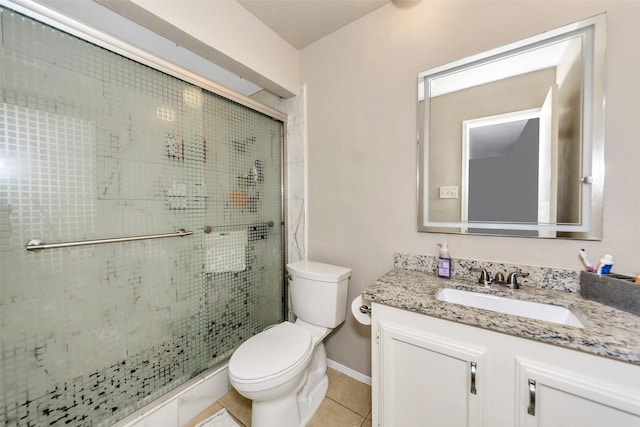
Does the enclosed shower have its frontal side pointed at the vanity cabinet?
yes

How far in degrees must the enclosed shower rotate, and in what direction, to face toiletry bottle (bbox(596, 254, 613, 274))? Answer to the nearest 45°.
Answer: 0° — it already faces it

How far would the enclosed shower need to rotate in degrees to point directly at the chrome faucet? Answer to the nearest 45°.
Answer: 0° — it already faces it

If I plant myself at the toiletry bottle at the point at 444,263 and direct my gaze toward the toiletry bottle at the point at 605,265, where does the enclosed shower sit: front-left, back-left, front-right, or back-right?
back-right

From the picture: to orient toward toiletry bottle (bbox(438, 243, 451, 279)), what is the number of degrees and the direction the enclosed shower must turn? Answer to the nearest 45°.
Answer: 0° — it already faces it

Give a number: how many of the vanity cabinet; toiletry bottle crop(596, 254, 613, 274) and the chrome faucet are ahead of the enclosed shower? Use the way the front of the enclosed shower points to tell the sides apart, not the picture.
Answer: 3

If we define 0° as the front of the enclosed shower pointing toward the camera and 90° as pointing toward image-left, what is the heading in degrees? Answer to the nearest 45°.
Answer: approximately 315°
